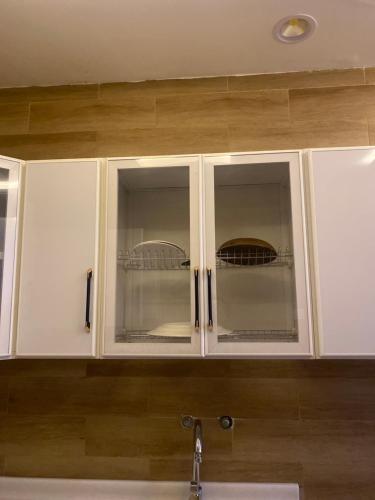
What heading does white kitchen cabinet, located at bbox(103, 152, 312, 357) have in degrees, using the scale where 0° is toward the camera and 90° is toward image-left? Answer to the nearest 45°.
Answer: approximately 0°
